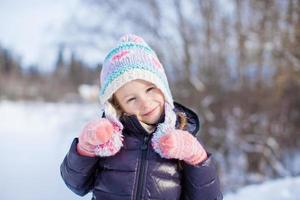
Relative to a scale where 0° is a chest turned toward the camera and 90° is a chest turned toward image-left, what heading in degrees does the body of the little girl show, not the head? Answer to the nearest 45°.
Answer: approximately 0°
